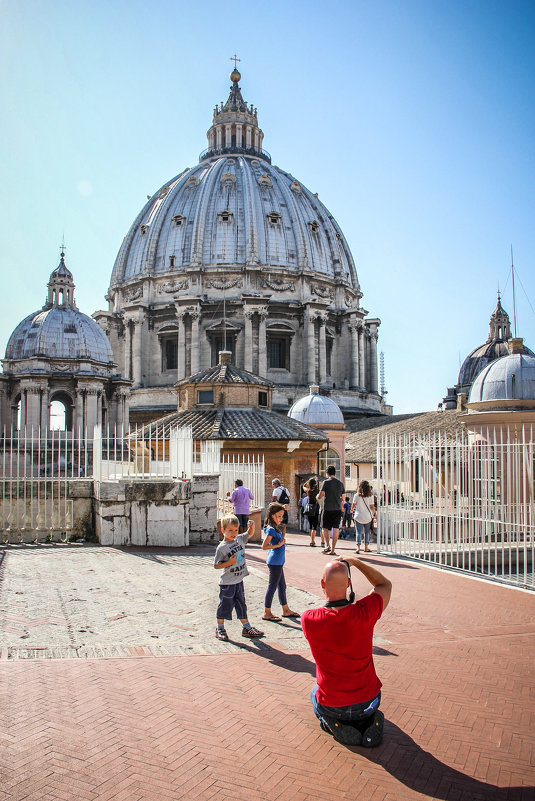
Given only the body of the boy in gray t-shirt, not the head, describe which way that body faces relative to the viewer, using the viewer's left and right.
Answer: facing the viewer and to the right of the viewer

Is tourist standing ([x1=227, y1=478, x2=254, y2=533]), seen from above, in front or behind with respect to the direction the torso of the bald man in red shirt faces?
in front

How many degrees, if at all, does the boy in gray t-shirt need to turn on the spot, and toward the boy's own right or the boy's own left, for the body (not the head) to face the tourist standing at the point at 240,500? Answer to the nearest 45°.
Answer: approximately 135° to the boy's own left

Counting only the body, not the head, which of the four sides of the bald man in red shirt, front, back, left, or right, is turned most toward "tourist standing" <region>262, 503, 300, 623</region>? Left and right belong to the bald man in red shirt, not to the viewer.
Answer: front

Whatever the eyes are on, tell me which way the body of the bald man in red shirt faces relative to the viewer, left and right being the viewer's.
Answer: facing away from the viewer

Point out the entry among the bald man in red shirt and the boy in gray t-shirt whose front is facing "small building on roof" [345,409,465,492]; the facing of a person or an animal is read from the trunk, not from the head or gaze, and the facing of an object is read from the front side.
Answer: the bald man in red shirt

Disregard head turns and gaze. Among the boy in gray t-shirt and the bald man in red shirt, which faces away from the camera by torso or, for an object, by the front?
the bald man in red shirt

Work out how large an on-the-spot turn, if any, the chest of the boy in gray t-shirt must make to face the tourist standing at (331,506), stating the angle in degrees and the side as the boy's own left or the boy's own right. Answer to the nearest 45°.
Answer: approximately 135° to the boy's own left

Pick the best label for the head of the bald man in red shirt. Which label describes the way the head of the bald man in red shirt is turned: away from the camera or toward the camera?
away from the camera
